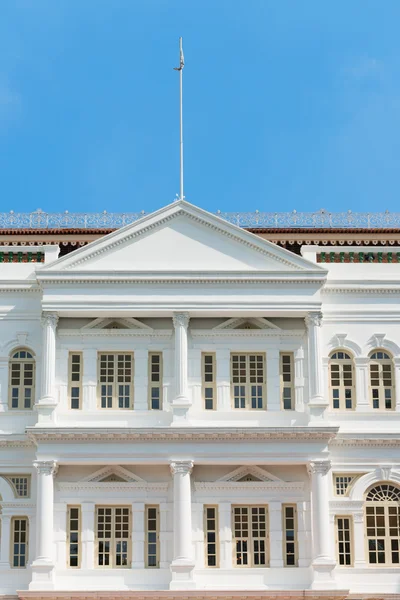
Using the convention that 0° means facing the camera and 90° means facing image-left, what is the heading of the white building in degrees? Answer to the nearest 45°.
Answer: approximately 0°
